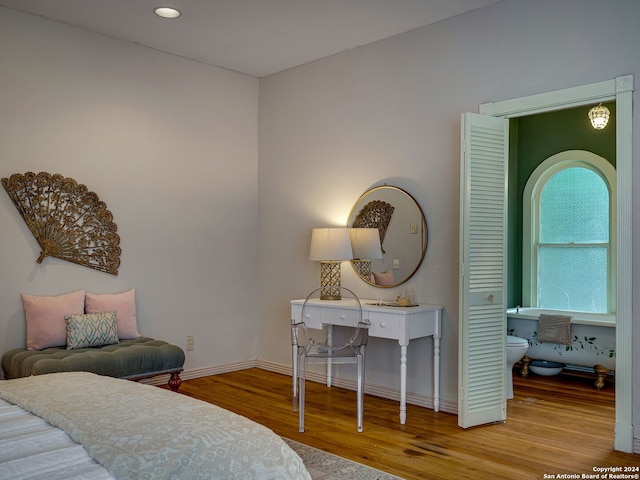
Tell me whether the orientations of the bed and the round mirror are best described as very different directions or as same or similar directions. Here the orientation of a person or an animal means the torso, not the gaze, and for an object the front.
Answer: very different directions

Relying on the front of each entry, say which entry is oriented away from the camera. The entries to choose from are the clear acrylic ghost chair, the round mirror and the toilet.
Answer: the clear acrylic ghost chair

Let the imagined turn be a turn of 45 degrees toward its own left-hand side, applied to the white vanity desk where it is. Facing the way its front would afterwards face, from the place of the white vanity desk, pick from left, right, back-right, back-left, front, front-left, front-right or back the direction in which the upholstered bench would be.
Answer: right

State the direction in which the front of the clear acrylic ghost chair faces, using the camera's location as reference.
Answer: facing away from the viewer

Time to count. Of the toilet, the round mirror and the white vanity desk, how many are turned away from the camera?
0

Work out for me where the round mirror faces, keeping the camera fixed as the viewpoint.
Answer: facing the viewer and to the left of the viewer

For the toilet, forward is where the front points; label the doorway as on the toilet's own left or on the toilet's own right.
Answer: on the toilet's own right

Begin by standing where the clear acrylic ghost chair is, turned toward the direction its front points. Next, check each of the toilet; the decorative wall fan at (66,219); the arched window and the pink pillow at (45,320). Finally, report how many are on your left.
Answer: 2

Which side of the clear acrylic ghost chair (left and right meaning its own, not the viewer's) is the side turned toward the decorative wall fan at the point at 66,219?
left

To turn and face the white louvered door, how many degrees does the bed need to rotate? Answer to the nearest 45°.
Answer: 0° — it already faces it

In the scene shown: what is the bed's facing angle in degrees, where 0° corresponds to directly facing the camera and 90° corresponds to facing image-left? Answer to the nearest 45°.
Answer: approximately 225°
